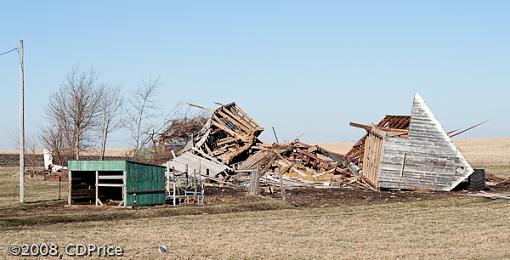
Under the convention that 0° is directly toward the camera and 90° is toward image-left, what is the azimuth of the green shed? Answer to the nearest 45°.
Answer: approximately 45°
